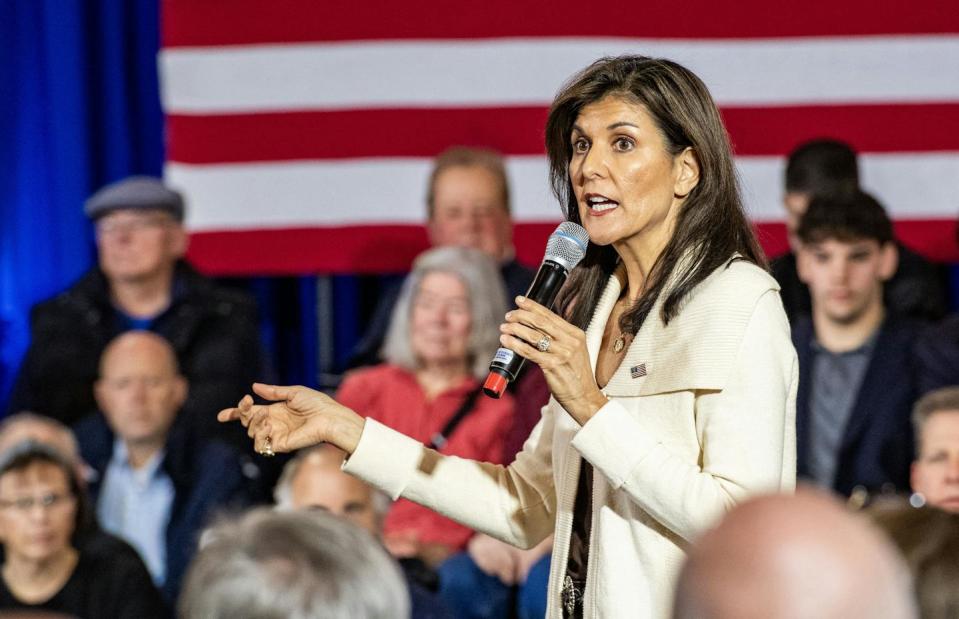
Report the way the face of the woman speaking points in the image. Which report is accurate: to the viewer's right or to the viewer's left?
to the viewer's left

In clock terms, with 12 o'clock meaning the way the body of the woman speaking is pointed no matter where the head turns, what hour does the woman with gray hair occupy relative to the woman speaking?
The woman with gray hair is roughly at 4 o'clock from the woman speaking.

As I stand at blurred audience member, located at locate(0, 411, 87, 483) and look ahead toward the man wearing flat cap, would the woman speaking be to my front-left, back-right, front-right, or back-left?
back-right

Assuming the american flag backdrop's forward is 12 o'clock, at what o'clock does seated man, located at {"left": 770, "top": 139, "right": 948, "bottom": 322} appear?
The seated man is roughly at 10 o'clock from the american flag backdrop.

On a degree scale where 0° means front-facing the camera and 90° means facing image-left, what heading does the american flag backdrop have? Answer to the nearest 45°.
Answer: approximately 0°

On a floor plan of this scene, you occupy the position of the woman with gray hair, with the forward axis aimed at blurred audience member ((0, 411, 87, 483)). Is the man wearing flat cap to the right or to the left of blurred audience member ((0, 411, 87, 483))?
right
